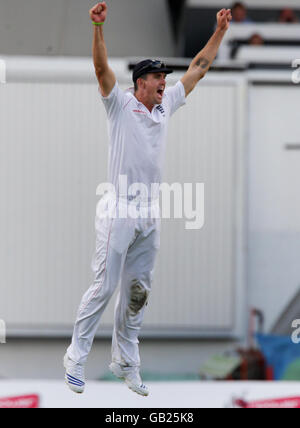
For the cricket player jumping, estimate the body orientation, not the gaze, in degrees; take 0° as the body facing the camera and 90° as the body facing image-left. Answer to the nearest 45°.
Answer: approximately 315°

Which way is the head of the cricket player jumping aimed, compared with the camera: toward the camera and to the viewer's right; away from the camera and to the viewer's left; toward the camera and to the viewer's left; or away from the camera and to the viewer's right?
toward the camera and to the viewer's right
